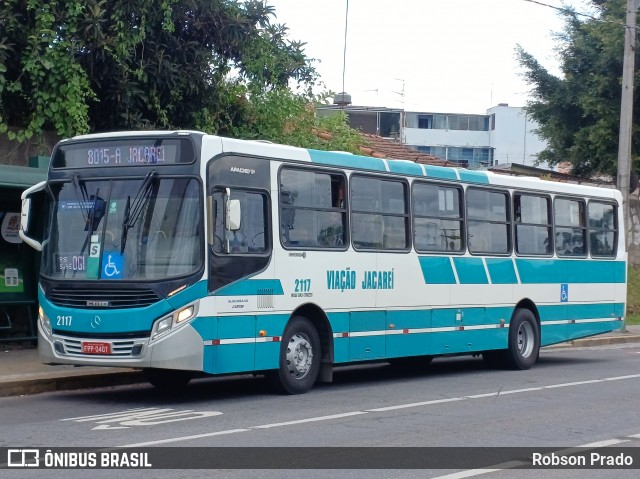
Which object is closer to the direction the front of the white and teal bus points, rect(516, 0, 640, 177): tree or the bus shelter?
the bus shelter

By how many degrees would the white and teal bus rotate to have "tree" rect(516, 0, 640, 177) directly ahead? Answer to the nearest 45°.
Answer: approximately 180°

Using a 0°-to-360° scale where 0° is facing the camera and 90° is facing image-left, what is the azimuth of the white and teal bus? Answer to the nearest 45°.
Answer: approximately 45°
